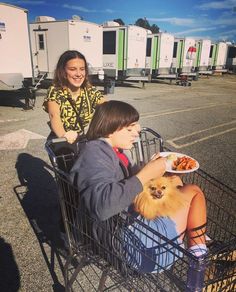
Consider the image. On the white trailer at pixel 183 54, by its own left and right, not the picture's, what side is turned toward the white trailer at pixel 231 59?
left

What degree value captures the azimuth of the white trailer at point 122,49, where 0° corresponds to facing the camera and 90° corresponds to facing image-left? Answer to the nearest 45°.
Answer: approximately 315°

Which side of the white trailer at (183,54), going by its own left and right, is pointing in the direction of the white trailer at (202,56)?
left

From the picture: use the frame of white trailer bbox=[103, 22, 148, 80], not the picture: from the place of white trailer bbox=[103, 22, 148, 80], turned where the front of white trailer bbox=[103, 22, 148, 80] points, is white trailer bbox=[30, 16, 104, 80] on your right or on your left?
on your right

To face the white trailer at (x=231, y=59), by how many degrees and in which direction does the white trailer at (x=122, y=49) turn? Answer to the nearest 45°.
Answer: approximately 90° to its left

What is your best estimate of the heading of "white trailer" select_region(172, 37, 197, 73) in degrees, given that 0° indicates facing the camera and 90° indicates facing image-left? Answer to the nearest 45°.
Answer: approximately 315°

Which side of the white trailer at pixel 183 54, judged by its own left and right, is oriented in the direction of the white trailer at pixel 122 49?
right

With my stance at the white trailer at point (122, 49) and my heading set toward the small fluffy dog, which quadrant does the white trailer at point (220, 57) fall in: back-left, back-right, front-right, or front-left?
back-left
